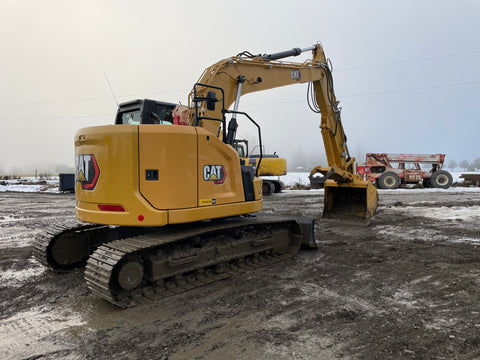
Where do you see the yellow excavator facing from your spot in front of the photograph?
facing away from the viewer and to the right of the viewer

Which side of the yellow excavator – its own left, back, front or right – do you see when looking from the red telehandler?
front
